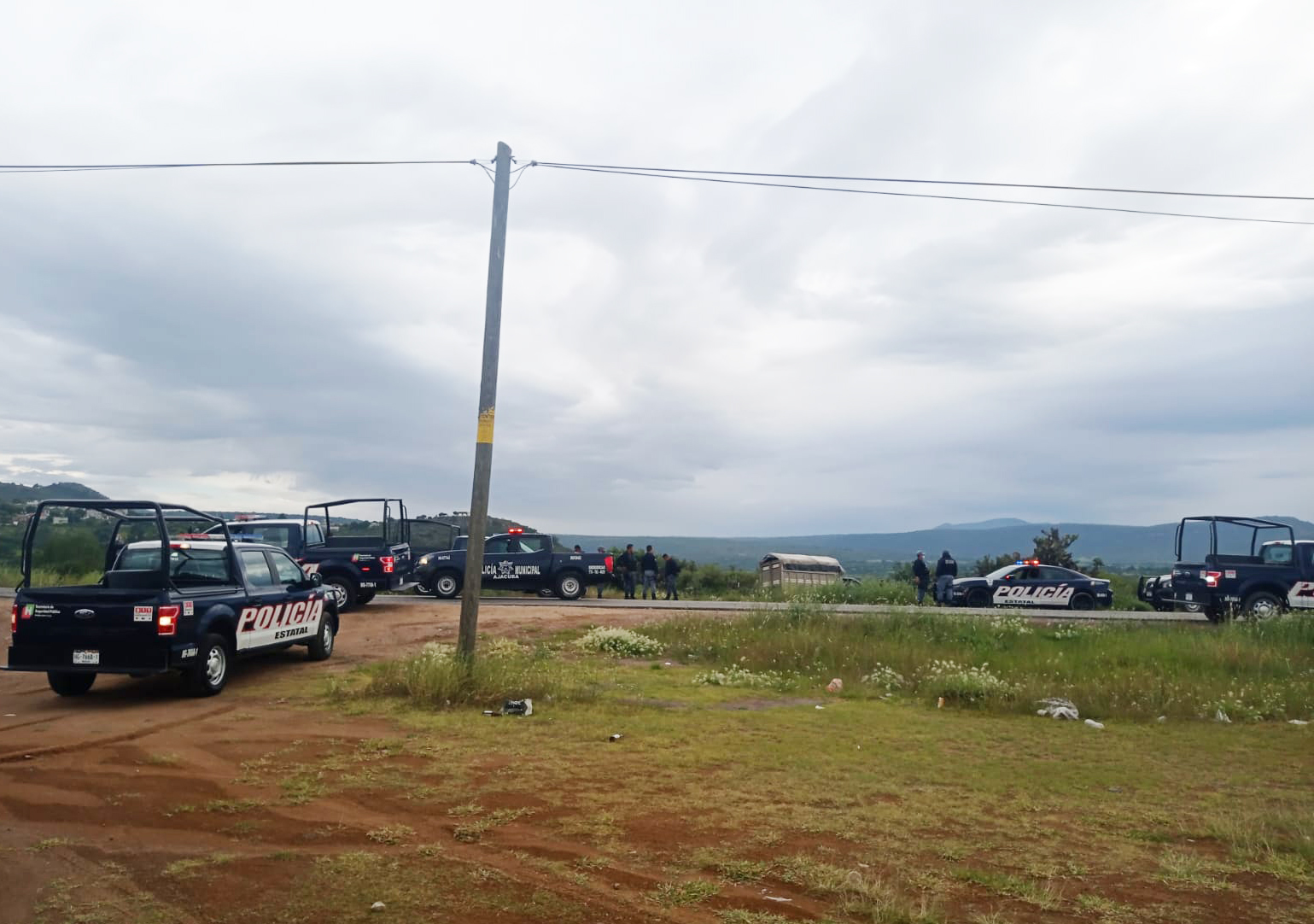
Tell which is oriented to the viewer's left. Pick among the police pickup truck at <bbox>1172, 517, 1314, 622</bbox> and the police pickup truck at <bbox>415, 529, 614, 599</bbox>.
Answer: the police pickup truck at <bbox>415, 529, 614, 599</bbox>

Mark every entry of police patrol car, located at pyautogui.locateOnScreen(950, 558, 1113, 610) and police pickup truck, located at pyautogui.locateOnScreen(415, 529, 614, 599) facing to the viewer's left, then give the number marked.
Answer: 2

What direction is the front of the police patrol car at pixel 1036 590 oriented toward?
to the viewer's left

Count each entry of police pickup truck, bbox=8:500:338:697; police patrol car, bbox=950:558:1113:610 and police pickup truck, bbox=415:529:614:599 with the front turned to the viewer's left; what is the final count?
2

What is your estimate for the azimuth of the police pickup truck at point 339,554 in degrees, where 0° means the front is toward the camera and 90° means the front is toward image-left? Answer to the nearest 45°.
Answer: approximately 135°

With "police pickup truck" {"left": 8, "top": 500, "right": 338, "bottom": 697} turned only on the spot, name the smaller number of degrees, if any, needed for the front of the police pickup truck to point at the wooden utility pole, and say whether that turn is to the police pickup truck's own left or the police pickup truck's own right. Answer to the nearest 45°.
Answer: approximately 45° to the police pickup truck's own right

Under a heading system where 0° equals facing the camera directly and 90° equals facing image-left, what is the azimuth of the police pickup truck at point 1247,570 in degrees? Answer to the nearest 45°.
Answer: approximately 225°

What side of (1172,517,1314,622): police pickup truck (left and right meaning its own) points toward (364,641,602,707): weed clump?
back

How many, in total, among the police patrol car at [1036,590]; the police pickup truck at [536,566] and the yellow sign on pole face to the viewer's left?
2

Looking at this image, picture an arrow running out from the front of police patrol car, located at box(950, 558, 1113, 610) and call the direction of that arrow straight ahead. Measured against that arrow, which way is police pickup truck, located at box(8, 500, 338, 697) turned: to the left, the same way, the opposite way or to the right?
to the right

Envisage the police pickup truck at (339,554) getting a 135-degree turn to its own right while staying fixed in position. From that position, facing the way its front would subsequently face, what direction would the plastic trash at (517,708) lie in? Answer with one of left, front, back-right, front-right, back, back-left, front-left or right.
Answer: right

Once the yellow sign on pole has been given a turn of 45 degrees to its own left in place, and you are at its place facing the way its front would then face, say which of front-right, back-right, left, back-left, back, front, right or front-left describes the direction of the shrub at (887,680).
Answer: front-left

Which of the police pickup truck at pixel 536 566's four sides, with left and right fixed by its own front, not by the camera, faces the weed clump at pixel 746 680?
left
